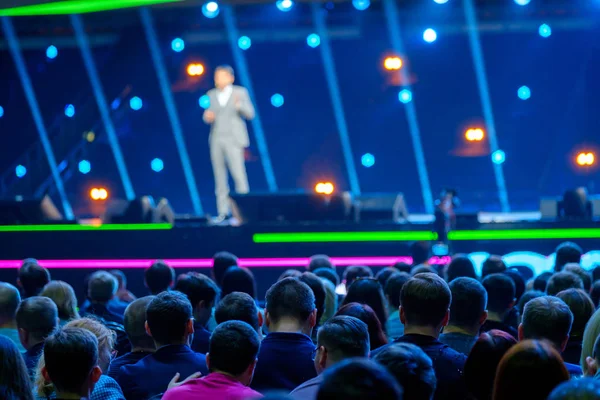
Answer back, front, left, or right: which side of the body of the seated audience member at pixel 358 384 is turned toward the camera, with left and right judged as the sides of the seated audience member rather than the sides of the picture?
back

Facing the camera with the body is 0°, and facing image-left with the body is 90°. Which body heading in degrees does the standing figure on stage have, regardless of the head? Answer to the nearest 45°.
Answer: approximately 45°

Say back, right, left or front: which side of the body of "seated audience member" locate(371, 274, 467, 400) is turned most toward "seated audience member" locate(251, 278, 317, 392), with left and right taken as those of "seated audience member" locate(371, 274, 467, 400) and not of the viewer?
left

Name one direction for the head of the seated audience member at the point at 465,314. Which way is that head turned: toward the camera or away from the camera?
away from the camera

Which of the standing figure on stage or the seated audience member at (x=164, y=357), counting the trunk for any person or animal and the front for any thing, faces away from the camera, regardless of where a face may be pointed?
the seated audience member

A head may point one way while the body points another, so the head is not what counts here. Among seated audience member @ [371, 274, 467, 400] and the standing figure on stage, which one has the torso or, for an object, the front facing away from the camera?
the seated audience member

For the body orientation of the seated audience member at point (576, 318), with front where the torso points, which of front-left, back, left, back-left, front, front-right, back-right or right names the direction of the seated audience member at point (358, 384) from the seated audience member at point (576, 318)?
back

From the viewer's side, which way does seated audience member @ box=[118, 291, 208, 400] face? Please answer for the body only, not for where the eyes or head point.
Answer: away from the camera

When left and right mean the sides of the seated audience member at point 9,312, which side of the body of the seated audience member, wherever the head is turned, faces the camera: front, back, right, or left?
back

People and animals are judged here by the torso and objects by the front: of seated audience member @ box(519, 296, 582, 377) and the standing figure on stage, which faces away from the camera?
the seated audience member

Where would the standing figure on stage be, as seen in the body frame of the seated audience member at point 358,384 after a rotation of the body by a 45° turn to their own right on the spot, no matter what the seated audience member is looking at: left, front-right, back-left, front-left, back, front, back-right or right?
front-left

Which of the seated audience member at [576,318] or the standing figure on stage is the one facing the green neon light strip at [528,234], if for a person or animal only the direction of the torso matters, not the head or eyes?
the seated audience member

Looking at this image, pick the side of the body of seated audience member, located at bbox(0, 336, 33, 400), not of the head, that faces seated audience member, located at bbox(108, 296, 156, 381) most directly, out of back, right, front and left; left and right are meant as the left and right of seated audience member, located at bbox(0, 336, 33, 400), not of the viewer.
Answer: front

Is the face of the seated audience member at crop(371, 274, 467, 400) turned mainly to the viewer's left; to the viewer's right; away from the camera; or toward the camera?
away from the camera

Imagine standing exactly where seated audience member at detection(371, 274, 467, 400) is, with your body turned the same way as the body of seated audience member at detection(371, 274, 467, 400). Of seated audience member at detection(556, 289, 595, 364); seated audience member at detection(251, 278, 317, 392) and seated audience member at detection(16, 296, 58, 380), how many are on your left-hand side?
2

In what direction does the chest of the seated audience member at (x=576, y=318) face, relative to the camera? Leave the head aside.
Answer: away from the camera

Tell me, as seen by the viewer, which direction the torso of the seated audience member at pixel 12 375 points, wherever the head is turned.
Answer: away from the camera

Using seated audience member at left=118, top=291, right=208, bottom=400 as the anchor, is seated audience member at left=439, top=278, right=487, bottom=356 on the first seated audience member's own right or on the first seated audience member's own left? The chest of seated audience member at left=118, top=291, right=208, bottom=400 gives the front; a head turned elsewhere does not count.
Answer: on the first seated audience member's own right

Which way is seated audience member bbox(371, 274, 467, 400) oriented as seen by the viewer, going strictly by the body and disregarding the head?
away from the camera
